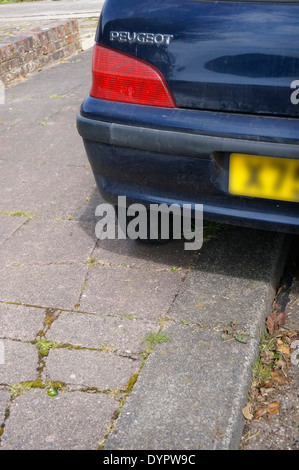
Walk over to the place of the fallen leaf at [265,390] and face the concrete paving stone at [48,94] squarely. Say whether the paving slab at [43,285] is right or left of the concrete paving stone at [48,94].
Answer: left

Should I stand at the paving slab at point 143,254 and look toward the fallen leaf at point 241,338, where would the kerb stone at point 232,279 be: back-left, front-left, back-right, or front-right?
front-left

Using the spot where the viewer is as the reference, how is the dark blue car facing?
facing away from the viewer

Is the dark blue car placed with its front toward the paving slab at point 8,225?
no

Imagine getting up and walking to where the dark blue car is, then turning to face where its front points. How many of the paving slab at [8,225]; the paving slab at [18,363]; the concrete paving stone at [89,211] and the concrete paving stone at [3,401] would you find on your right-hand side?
0

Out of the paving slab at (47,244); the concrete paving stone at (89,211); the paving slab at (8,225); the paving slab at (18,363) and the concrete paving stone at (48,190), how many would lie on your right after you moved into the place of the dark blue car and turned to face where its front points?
0

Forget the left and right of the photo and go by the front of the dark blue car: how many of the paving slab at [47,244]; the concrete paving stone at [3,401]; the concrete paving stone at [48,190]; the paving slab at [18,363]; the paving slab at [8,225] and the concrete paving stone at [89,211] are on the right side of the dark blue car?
0

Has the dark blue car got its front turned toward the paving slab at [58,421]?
no

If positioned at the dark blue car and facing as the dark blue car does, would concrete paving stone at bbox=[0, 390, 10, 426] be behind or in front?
behind

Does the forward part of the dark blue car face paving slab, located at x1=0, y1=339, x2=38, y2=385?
no
